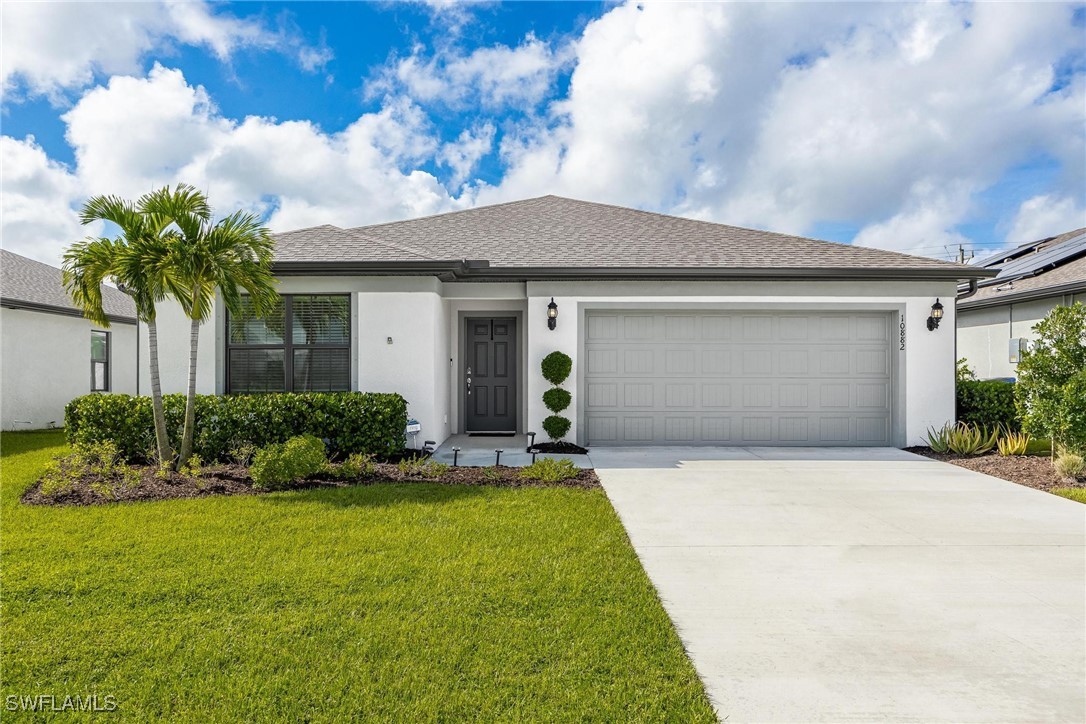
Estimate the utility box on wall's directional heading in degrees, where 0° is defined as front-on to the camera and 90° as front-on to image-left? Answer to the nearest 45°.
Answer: approximately 45°

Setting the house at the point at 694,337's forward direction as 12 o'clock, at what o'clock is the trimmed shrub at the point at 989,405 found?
The trimmed shrub is roughly at 9 o'clock from the house.
